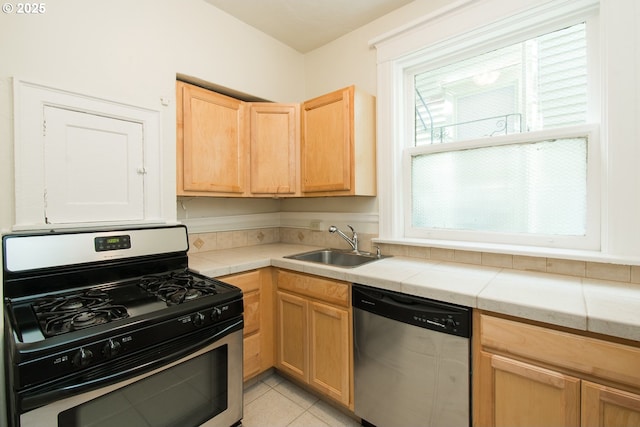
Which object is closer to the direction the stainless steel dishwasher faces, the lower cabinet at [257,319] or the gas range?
the gas range

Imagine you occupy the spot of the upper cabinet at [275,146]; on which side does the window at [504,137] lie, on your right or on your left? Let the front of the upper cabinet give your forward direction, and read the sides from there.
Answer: on your left

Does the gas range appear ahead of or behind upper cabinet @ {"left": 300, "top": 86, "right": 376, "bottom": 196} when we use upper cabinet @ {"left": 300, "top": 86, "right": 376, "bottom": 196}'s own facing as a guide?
ahead

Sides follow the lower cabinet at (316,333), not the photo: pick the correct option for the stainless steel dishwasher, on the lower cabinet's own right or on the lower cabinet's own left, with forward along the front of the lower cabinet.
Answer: on the lower cabinet's own left

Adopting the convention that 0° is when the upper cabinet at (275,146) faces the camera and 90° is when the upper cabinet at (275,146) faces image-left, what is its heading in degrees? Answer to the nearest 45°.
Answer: approximately 0°

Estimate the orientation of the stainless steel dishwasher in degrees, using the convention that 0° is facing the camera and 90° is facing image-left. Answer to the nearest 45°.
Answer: approximately 45°

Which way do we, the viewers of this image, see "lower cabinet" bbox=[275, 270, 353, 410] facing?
facing the viewer and to the left of the viewer

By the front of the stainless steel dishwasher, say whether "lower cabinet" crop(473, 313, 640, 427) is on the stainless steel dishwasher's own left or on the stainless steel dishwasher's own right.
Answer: on the stainless steel dishwasher's own left

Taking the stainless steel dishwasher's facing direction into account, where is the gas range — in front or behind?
in front

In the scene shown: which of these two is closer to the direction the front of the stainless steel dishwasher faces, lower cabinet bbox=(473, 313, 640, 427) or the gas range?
the gas range

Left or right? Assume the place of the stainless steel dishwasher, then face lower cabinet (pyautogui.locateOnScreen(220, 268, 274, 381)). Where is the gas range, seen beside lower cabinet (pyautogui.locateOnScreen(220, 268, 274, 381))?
left
